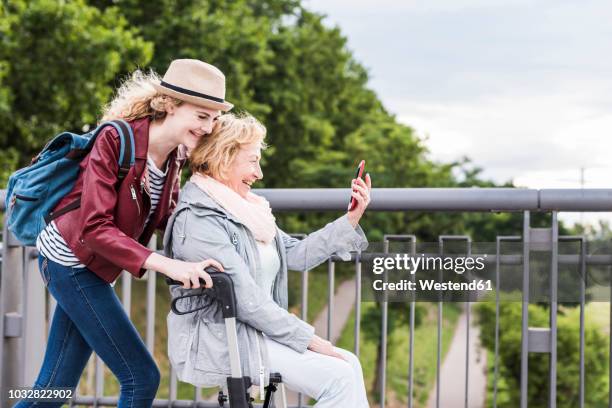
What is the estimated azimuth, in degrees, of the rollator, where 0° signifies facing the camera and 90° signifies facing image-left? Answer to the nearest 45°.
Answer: approximately 270°

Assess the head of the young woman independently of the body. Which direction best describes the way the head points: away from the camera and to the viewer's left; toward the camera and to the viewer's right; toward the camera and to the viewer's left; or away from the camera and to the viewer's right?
toward the camera and to the viewer's right

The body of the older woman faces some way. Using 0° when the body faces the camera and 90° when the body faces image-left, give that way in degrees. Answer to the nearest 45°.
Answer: approximately 270°
